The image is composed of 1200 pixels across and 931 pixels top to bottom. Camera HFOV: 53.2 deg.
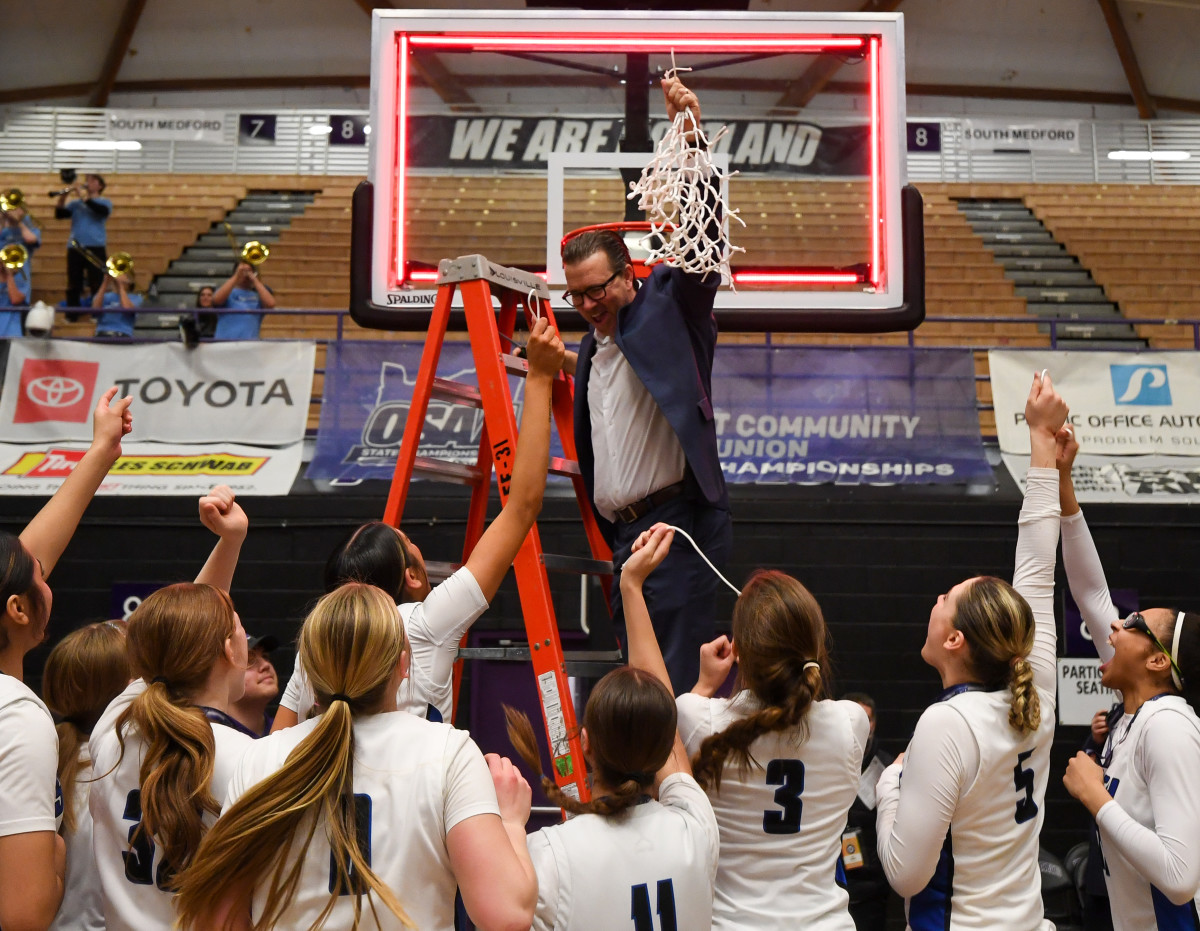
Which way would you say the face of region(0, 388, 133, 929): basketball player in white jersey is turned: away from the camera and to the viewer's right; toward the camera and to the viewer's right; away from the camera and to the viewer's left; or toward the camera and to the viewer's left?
away from the camera and to the viewer's right

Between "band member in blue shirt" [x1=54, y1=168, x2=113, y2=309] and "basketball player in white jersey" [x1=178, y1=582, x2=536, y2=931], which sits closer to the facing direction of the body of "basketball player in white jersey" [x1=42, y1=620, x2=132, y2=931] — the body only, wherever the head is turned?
the band member in blue shirt

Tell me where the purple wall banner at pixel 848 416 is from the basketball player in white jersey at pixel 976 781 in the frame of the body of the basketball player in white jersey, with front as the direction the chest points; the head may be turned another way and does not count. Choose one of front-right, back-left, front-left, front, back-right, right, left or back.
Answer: front-right

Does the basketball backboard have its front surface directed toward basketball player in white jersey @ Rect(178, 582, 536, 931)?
yes

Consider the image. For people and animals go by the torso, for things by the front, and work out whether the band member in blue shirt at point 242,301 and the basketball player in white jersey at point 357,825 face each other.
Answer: yes

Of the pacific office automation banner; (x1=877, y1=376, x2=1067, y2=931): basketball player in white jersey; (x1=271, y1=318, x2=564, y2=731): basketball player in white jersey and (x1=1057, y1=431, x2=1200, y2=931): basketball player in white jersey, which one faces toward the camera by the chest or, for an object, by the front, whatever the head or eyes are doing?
the pacific office automation banner

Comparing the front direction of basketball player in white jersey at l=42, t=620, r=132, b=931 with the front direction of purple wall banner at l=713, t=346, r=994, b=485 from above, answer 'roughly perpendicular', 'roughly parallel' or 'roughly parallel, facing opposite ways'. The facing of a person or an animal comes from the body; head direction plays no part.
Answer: roughly parallel, facing opposite ways

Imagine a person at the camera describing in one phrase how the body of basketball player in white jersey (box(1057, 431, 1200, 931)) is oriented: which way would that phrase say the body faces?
to the viewer's left

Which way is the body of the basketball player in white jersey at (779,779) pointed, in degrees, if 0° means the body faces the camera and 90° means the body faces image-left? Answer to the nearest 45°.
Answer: approximately 180°

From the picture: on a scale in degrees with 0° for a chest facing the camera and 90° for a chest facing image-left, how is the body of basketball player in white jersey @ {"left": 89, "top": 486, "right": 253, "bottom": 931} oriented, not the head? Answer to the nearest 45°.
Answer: approximately 225°

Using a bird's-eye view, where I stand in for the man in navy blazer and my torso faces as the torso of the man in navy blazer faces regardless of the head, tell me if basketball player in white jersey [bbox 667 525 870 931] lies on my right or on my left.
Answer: on my left

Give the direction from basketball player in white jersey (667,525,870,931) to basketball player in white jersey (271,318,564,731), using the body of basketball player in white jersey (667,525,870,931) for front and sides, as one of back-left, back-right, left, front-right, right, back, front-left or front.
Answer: left

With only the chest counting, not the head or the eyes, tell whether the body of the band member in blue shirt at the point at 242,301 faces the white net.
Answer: yes

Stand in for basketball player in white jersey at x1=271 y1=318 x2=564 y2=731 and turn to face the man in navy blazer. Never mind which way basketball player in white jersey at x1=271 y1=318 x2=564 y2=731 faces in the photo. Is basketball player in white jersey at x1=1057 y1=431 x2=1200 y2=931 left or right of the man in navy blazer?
right

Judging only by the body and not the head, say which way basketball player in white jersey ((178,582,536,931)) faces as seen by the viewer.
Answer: away from the camera

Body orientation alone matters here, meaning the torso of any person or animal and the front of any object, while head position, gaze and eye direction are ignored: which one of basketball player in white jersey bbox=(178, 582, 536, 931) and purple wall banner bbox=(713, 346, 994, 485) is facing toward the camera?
the purple wall banner

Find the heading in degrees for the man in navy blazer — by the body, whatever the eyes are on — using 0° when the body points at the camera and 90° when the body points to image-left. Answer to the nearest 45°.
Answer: approximately 45°

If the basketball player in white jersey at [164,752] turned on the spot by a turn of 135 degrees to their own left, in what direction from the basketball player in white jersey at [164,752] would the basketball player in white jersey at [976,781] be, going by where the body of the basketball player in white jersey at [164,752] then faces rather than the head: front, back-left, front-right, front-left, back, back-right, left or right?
back

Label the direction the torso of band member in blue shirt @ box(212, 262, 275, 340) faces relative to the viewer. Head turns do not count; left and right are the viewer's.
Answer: facing the viewer

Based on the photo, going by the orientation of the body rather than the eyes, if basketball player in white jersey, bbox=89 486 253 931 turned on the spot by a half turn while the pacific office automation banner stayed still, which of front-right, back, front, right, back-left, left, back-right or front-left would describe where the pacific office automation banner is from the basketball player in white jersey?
back

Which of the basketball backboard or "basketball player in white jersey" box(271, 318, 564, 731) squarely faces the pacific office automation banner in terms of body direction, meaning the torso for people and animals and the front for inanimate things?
the basketball player in white jersey
